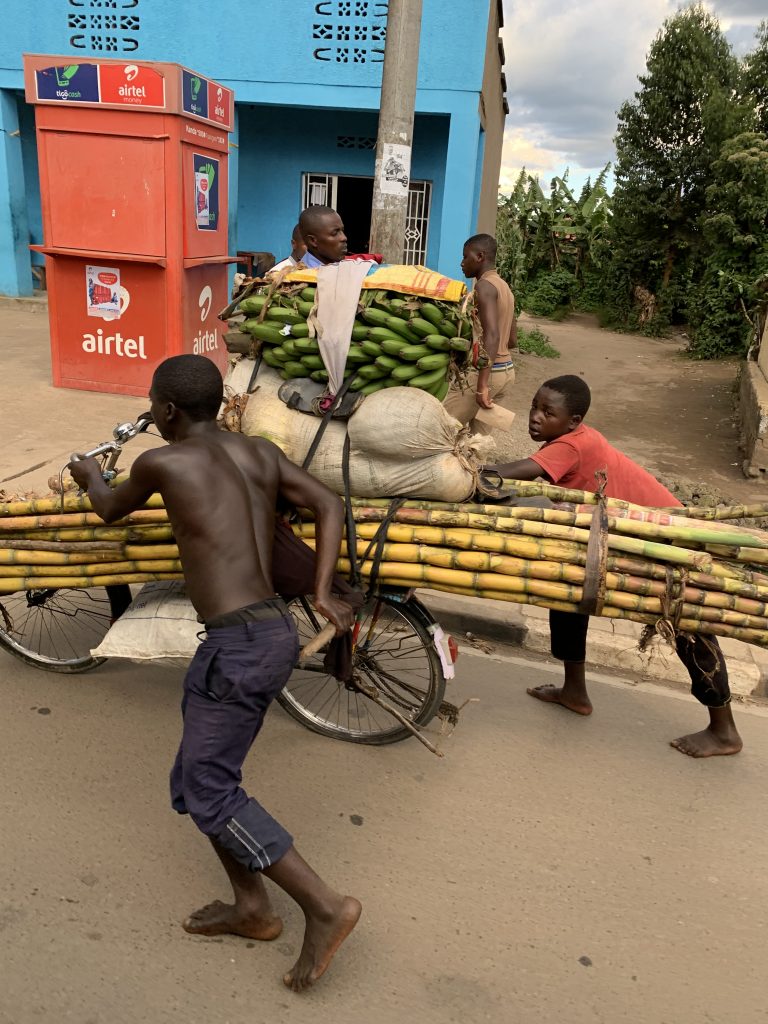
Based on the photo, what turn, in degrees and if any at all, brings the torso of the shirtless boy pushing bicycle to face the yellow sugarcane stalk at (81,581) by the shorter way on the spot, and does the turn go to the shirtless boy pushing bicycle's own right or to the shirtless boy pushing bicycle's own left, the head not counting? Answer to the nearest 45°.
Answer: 0° — they already face it

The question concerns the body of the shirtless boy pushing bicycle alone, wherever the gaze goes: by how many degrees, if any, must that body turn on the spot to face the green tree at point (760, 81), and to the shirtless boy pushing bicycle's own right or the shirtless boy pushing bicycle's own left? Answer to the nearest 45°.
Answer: approximately 90° to the shirtless boy pushing bicycle's own right

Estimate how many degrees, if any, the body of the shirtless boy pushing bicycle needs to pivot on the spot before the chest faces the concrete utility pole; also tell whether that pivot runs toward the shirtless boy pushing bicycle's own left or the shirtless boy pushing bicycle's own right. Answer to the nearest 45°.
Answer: approximately 45° to the shirtless boy pushing bicycle's own right

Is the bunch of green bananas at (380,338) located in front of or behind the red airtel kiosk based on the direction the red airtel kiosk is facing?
in front

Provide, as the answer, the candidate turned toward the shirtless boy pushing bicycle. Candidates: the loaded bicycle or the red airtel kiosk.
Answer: the red airtel kiosk

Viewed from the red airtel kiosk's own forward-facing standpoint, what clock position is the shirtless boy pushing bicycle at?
The shirtless boy pushing bicycle is roughly at 12 o'clock from the red airtel kiosk.

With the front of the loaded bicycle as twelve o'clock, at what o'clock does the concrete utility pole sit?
The concrete utility pole is roughly at 2 o'clock from the loaded bicycle.

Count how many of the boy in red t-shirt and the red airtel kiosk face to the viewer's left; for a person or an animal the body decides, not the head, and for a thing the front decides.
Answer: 1

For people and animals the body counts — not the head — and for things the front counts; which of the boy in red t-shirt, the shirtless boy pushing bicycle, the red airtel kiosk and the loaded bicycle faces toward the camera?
the red airtel kiosk

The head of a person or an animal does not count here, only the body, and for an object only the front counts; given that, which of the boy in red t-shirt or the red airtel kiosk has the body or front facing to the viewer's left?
the boy in red t-shirt

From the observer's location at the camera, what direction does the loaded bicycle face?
facing away from the viewer and to the left of the viewer

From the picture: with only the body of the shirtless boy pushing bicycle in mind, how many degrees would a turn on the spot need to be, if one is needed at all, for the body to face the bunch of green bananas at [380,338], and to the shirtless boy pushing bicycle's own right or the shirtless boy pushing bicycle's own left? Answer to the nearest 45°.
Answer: approximately 90° to the shirtless boy pushing bicycle's own right

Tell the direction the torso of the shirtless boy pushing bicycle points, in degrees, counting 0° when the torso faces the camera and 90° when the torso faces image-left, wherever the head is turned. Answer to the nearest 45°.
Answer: approximately 135°

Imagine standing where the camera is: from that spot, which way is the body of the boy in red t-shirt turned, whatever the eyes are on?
to the viewer's left

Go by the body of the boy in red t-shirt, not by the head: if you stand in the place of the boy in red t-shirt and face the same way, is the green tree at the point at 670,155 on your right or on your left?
on your right

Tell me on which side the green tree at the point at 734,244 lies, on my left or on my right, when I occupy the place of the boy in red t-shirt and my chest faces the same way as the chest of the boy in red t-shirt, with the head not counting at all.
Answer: on my right

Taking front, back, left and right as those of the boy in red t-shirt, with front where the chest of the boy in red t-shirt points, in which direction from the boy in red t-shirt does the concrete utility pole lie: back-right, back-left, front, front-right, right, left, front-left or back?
front-right
